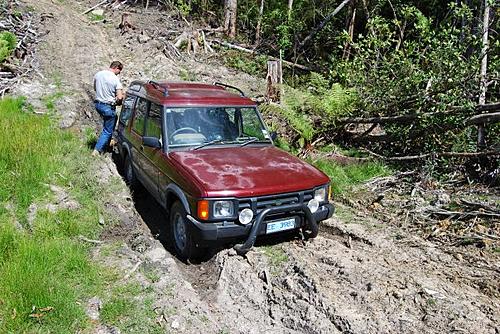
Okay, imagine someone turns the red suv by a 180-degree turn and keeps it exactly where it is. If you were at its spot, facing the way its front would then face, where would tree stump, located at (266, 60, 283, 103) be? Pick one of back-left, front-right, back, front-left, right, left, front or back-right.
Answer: front-right

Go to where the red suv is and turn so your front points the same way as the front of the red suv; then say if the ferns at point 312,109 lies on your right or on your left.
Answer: on your left

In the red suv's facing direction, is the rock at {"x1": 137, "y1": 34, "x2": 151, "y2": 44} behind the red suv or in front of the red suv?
behind

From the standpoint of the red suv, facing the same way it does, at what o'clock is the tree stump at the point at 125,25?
The tree stump is roughly at 7 o'clock from the red suv.

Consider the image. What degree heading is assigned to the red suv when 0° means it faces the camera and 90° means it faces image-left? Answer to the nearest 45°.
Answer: approximately 315°

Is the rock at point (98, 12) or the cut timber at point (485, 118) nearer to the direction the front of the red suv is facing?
the cut timber

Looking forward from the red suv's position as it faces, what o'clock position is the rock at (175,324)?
The rock is roughly at 2 o'clock from the red suv.

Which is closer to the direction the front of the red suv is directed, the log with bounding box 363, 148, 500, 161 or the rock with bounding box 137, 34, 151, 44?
the log

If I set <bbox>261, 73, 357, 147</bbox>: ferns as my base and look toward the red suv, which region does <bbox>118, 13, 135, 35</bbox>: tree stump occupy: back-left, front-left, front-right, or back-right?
back-right

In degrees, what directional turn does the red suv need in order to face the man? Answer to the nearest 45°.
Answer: approximately 180°

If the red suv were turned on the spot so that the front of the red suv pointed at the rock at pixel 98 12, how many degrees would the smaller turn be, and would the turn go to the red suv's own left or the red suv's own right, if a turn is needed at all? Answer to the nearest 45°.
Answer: approximately 135° to the red suv's own left

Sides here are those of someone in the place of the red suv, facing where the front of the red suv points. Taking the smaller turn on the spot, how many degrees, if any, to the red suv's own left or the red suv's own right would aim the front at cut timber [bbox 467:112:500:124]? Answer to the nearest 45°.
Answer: approximately 90° to the red suv's own left
